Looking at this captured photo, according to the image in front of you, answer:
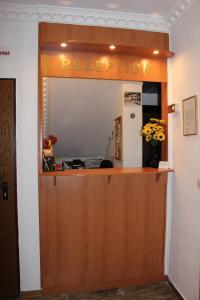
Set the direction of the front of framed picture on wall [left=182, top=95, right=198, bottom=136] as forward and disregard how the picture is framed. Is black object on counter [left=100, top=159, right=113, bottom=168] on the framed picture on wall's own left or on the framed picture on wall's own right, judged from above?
on the framed picture on wall's own right

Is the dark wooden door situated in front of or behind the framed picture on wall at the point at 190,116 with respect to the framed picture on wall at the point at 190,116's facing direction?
in front

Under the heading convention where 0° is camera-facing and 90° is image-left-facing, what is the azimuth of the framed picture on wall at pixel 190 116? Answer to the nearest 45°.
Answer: approximately 45°

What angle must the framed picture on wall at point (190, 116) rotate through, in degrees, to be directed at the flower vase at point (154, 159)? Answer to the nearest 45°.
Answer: approximately 90° to its right
